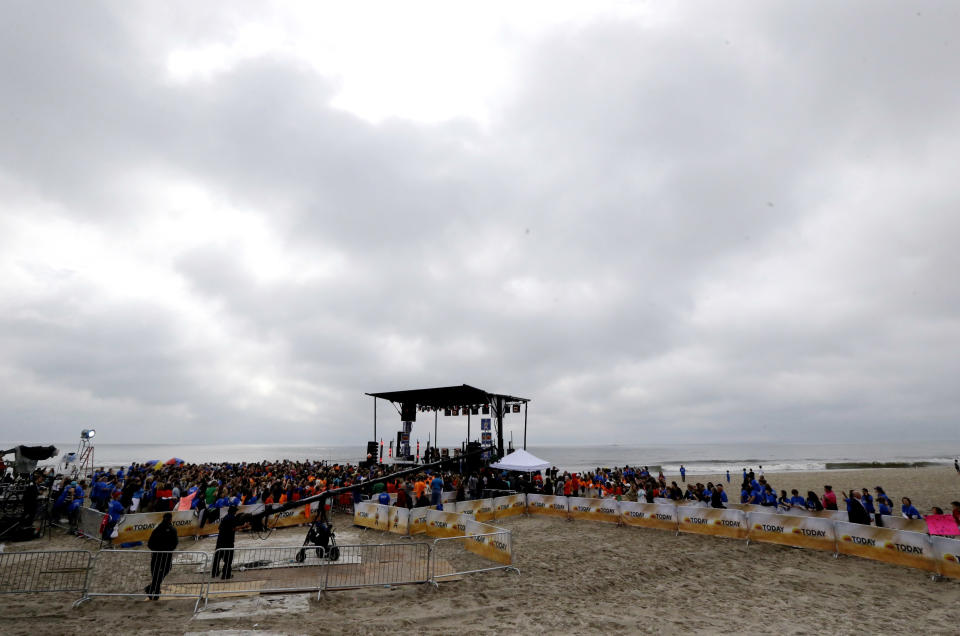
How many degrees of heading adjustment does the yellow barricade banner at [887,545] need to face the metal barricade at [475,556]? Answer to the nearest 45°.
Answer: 0° — it already faces it

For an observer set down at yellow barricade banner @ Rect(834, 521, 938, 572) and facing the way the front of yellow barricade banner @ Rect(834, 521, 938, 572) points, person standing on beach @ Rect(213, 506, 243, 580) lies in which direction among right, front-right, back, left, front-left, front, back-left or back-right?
front

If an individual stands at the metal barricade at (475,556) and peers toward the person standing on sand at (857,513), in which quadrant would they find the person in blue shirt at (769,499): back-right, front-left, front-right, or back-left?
front-left

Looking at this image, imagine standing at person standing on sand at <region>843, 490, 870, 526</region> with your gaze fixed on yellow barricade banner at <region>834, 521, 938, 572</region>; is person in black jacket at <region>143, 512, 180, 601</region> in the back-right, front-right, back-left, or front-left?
front-right

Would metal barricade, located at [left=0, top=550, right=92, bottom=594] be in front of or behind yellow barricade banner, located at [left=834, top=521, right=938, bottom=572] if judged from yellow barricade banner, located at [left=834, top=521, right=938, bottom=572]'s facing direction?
in front

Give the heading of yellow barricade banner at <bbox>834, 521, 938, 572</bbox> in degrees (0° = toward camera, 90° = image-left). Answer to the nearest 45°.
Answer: approximately 45°

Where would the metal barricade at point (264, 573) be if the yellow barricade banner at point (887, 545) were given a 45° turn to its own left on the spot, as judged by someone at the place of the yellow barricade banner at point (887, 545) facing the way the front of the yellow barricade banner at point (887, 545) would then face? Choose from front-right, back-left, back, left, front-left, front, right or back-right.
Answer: front-right

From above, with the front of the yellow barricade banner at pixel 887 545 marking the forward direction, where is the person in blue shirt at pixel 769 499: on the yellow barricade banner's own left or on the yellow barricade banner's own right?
on the yellow barricade banner's own right

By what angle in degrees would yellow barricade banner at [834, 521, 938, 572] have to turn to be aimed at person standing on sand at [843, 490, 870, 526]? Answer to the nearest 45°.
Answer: approximately 135° to its right

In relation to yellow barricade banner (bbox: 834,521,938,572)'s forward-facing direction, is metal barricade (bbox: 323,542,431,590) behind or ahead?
ahead

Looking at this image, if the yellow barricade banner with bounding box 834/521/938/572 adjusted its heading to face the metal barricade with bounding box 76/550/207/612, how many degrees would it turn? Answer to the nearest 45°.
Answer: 0° — it already faces it
